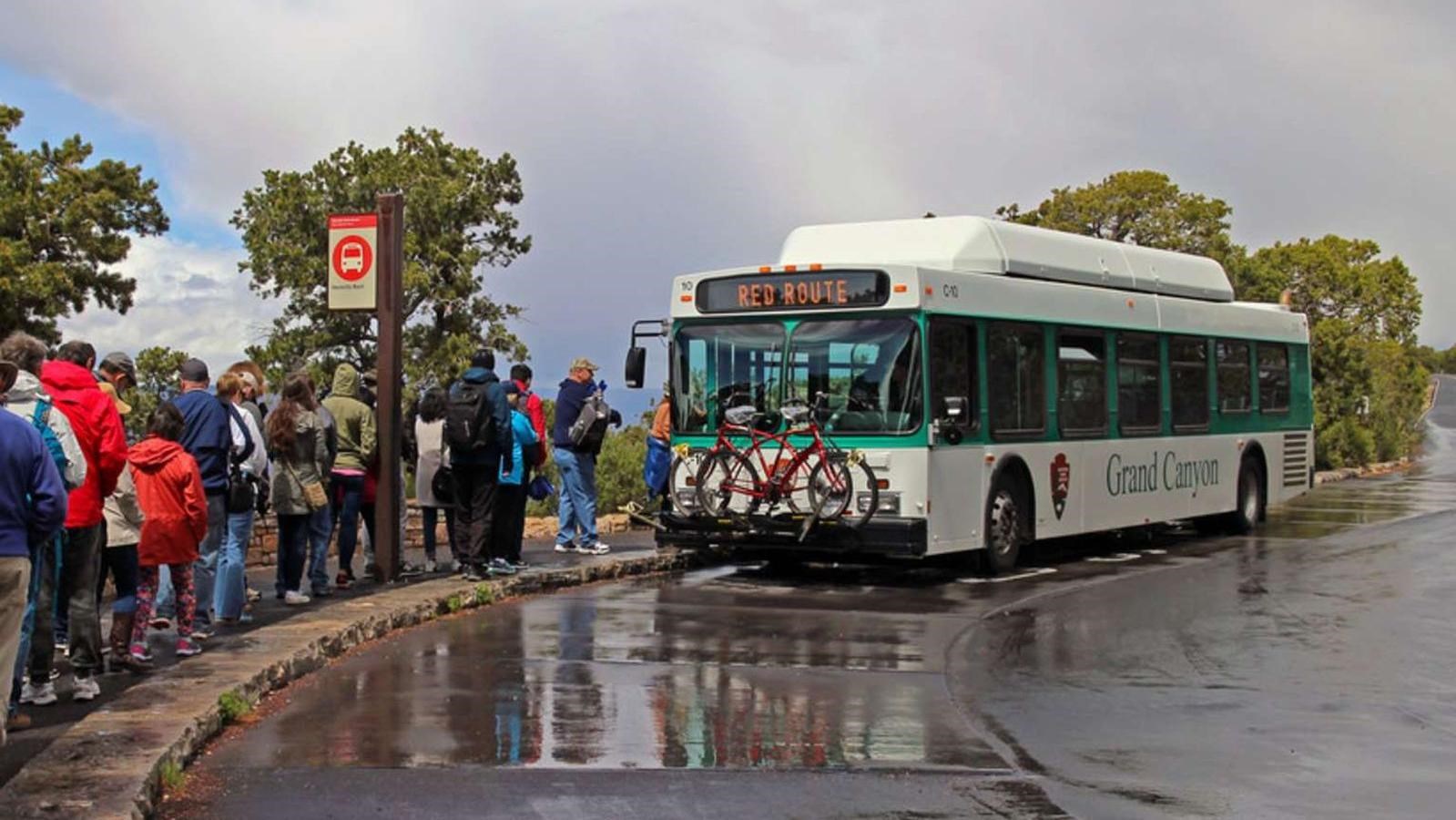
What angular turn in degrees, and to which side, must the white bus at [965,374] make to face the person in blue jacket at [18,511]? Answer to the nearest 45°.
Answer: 0° — it already faces them

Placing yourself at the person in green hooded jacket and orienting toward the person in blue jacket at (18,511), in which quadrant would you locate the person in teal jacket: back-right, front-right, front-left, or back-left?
back-left

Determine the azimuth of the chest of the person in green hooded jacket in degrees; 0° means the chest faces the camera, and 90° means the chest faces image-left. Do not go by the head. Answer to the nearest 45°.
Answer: approximately 180°

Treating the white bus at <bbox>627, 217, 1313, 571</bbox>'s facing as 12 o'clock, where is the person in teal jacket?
The person in teal jacket is roughly at 1 o'clock from the white bus.

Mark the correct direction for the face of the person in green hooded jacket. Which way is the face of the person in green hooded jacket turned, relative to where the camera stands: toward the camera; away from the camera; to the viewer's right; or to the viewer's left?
away from the camera

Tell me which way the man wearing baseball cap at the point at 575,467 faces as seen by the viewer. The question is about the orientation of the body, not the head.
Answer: to the viewer's right

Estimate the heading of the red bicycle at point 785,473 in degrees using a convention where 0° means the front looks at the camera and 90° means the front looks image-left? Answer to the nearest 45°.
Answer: approximately 270°

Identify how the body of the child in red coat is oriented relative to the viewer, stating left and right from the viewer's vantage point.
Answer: facing away from the viewer and to the right of the viewer

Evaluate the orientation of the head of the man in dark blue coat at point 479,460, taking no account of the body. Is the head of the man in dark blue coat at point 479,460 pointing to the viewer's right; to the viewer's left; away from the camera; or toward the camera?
away from the camera

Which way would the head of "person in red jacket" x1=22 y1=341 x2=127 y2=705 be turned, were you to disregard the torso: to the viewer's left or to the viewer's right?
to the viewer's right
